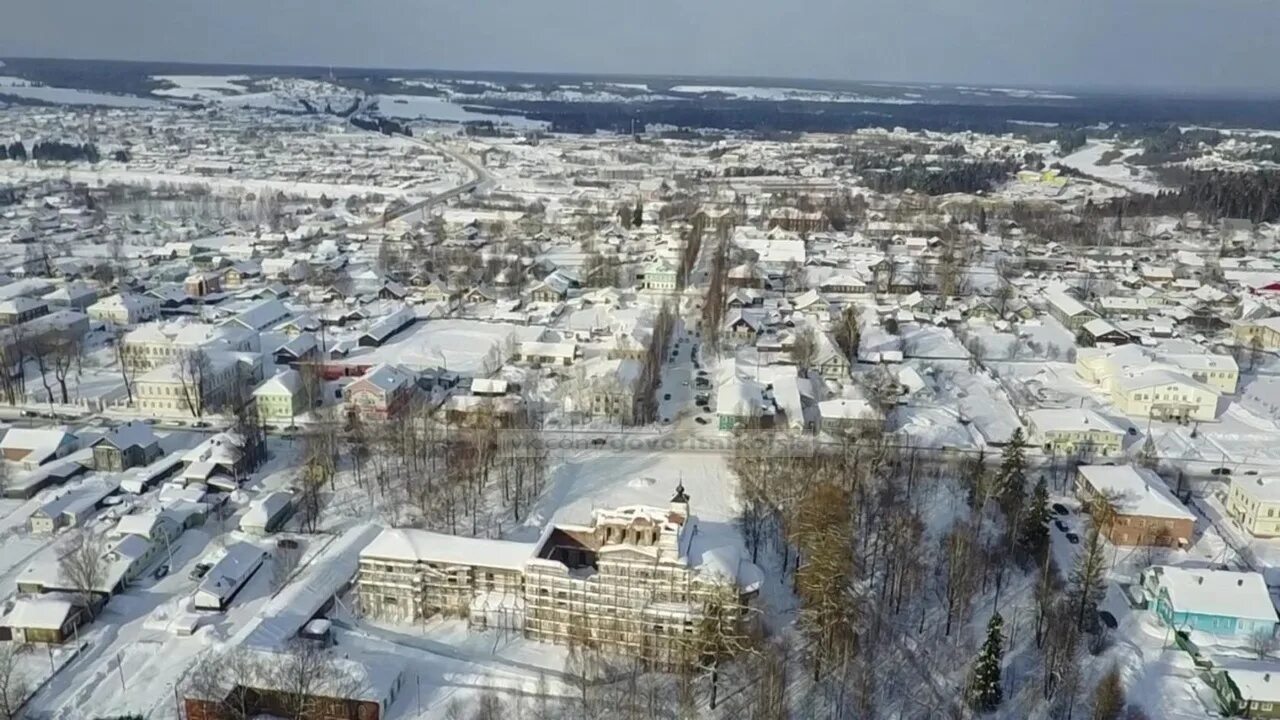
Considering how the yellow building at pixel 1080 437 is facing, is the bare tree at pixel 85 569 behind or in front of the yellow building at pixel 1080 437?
in front

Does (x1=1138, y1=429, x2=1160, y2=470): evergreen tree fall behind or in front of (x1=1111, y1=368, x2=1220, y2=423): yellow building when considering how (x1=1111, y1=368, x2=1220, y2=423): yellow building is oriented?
in front

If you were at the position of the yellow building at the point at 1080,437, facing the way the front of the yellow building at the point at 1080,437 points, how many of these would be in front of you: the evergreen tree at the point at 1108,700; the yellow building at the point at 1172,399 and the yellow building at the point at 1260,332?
1

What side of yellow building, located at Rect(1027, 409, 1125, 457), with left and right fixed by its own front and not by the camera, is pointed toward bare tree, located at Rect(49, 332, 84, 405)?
right

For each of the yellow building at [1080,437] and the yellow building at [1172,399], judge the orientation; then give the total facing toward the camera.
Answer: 2

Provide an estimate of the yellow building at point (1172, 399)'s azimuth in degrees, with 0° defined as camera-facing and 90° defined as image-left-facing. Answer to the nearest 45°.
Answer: approximately 0°

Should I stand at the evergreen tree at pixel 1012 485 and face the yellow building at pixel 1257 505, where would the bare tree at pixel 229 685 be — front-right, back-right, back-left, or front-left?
back-right

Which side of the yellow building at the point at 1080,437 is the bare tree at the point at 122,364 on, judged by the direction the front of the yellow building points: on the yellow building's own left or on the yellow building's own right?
on the yellow building's own right

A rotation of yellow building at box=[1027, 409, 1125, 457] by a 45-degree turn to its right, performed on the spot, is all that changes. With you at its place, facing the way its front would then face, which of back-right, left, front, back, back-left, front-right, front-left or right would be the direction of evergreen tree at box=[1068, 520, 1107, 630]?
front-left

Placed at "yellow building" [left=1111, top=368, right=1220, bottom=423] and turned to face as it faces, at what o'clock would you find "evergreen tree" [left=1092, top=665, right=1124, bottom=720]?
The evergreen tree is roughly at 12 o'clock from the yellow building.

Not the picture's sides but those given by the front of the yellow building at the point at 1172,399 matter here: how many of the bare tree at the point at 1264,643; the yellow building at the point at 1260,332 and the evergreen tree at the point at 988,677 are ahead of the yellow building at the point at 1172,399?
2

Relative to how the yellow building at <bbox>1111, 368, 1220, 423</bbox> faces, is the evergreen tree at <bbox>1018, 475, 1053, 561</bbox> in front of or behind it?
in front

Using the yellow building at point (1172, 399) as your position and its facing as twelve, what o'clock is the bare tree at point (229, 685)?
The bare tree is roughly at 1 o'clock from the yellow building.

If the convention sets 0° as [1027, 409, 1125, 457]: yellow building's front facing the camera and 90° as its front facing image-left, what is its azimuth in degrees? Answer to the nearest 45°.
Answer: approximately 0°

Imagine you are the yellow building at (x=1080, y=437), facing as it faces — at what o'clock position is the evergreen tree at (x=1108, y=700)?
The evergreen tree is roughly at 12 o'clock from the yellow building.

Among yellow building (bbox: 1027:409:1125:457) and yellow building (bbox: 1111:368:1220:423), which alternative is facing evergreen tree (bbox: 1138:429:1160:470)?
yellow building (bbox: 1111:368:1220:423)
